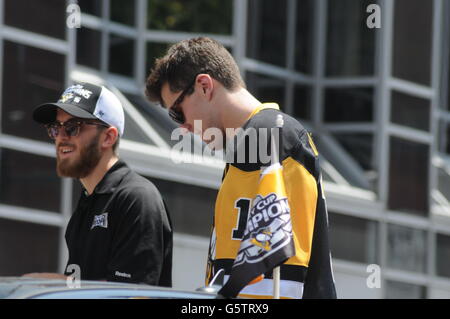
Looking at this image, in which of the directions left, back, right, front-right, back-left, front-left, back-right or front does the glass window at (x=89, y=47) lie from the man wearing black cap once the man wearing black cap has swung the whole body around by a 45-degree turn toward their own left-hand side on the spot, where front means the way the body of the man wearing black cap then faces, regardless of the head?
back

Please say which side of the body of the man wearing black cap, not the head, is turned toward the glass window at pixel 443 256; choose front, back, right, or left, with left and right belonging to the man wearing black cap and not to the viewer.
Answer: back

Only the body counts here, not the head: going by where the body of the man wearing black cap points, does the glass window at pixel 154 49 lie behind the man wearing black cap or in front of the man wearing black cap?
behind

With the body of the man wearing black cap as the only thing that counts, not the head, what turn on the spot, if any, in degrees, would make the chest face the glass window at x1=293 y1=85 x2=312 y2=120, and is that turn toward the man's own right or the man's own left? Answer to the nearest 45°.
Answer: approximately 135° to the man's own right

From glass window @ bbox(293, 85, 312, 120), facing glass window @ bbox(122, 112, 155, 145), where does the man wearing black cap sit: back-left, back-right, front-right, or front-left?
front-left
